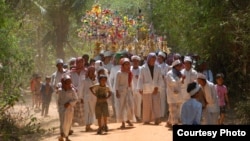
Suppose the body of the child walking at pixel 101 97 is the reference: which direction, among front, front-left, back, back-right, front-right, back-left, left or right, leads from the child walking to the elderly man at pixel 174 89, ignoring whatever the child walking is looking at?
left

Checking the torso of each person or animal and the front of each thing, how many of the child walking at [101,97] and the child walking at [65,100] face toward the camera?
2

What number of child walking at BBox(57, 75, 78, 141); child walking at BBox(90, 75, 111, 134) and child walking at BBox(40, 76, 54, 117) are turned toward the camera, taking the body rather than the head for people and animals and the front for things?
3

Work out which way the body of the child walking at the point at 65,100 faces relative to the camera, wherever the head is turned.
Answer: toward the camera

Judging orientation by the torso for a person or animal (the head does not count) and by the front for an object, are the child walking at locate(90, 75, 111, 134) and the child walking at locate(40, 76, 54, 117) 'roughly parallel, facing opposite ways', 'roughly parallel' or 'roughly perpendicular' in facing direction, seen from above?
roughly parallel

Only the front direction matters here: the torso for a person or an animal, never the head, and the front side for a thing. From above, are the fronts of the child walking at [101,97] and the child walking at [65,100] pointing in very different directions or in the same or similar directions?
same or similar directions

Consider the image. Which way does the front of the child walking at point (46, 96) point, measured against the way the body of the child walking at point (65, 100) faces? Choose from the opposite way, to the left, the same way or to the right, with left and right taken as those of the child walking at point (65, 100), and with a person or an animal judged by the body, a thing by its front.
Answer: the same way

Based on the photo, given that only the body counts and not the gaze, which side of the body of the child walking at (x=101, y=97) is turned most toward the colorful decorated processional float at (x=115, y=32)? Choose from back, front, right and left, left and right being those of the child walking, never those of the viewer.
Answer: back

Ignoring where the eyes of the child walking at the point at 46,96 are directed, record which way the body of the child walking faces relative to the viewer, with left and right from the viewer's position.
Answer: facing the viewer
